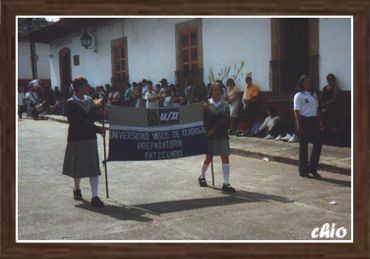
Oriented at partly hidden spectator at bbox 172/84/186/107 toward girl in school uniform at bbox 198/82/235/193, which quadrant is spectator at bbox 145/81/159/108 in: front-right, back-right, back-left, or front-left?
back-right

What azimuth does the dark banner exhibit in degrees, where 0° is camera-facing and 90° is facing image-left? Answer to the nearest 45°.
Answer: approximately 0°

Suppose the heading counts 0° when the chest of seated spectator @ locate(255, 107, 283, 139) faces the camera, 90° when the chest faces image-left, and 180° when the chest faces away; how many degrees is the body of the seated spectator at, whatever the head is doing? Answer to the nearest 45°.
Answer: approximately 45°

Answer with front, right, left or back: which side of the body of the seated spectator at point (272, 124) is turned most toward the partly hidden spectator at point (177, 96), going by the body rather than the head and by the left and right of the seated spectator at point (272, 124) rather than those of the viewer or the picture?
right

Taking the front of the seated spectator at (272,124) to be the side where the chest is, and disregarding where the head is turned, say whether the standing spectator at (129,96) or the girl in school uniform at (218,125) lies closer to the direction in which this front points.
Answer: the girl in school uniform

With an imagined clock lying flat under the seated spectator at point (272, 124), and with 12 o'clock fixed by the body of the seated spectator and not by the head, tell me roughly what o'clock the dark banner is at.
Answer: The dark banner is roughly at 11 o'clock from the seated spectator.

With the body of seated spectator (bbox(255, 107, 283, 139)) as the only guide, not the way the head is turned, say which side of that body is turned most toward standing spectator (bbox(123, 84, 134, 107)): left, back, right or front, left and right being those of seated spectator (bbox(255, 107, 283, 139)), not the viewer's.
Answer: right
